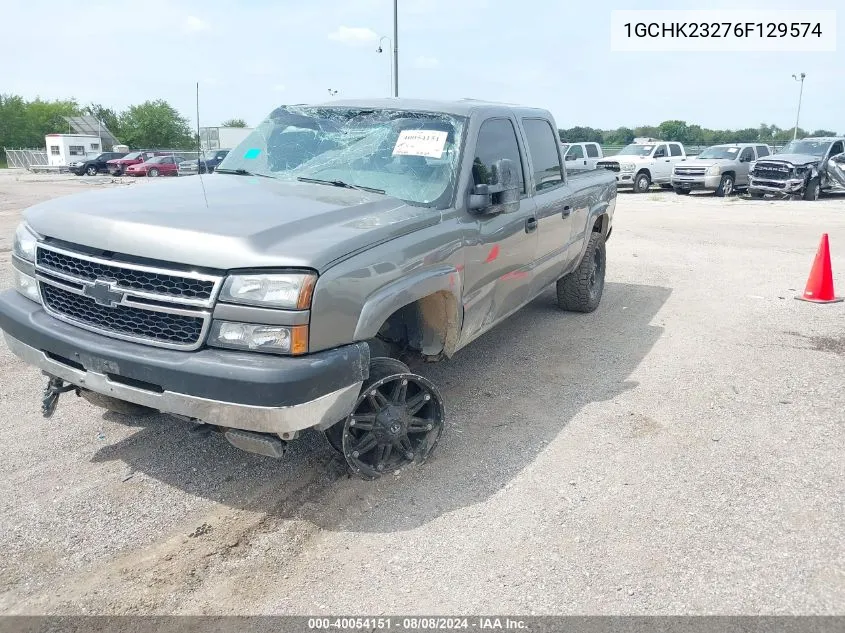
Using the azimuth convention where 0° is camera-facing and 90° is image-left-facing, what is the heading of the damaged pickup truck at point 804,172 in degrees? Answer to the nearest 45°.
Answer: approximately 45°

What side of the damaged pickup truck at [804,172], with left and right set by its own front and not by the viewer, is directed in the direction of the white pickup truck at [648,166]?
right

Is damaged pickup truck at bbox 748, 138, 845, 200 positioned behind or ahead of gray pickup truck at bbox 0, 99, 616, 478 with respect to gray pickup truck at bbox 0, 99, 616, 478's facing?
behind

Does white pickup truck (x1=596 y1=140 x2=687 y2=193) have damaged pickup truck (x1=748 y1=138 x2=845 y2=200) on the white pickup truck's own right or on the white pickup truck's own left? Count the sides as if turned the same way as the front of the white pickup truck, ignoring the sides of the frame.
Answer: on the white pickup truck's own left

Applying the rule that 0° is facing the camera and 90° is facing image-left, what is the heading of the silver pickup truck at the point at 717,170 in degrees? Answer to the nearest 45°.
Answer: approximately 45°

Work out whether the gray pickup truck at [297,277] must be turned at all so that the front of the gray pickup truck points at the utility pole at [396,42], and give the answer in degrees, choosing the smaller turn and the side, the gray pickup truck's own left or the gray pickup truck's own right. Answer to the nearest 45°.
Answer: approximately 135° to the gray pickup truck's own right

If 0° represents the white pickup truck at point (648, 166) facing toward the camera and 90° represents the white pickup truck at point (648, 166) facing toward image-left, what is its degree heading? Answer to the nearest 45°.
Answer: approximately 45°

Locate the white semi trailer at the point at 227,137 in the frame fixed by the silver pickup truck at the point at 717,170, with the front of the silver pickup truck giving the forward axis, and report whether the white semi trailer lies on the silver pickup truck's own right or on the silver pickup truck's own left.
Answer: on the silver pickup truck's own right

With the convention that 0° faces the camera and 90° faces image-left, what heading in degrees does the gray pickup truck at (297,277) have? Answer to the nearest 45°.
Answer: approximately 45°
